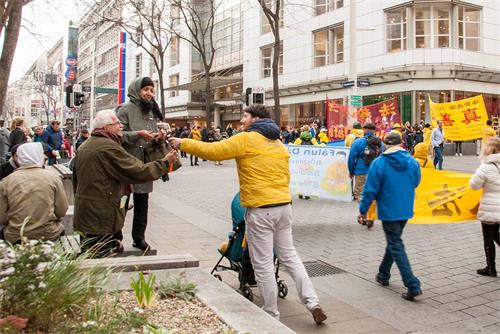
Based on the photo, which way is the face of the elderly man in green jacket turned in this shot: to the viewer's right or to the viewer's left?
to the viewer's right

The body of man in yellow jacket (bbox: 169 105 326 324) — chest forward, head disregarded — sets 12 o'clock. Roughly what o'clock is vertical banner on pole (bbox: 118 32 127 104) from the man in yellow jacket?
The vertical banner on pole is roughly at 1 o'clock from the man in yellow jacket.

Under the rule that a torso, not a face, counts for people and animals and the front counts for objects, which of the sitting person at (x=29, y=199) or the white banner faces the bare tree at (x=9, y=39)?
the sitting person

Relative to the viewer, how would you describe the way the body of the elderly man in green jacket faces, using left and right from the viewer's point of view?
facing away from the viewer and to the right of the viewer

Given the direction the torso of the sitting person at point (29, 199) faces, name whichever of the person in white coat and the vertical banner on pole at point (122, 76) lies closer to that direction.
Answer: the vertical banner on pole

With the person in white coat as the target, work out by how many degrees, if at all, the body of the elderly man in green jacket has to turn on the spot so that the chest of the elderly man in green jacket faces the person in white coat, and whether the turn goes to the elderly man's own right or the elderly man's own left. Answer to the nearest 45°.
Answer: approximately 45° to the elderly man's own right

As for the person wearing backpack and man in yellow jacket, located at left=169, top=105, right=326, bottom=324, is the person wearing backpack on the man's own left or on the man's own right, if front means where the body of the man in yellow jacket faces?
on the man's own right

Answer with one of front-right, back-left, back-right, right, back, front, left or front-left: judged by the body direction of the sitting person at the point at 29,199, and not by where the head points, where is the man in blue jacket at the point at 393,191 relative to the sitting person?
right

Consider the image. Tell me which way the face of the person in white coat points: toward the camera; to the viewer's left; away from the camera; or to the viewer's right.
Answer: to the viewer's left

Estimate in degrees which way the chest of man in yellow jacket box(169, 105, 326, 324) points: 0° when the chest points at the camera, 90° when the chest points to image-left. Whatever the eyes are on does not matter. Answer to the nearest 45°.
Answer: approximately 135°

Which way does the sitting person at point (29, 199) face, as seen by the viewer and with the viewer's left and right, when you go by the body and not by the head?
facing away from the viewer
